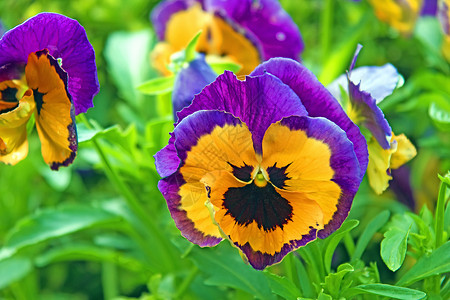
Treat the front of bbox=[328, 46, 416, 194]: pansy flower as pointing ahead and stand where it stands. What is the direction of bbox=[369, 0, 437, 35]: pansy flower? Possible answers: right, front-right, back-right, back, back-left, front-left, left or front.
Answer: front-left

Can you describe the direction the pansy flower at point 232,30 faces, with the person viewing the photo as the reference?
facing the viewer and to the left of the viewer

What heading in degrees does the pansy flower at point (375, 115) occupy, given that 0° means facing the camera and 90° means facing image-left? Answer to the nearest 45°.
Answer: approximately 225°

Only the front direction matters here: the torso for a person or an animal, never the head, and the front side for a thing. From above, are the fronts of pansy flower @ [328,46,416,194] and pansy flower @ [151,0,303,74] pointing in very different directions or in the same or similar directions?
very different directions

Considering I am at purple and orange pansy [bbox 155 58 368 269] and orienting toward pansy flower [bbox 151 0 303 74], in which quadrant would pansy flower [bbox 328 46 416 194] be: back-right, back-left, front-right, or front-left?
front-right

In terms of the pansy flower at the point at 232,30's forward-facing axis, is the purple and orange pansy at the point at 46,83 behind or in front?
in front
